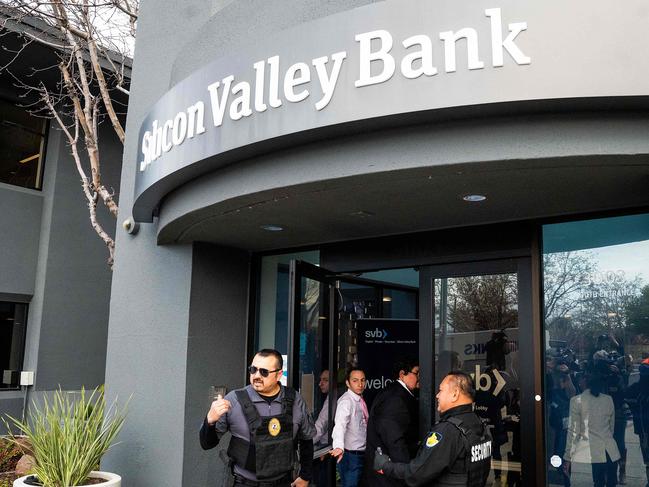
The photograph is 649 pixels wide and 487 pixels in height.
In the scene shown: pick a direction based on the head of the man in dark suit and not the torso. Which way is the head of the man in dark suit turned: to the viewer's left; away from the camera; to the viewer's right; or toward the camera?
to the viewer's right

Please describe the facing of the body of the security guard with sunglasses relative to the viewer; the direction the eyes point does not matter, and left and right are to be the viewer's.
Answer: facing the viewer

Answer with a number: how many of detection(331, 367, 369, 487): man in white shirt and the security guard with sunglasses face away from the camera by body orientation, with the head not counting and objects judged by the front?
0

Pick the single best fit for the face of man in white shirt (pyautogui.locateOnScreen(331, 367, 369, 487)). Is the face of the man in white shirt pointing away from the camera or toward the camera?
toward the camera

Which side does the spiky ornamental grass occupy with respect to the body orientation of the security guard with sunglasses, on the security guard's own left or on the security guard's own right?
on the security guard's own right

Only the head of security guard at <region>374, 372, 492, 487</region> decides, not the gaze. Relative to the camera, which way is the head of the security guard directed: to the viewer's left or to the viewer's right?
to the viewer's left

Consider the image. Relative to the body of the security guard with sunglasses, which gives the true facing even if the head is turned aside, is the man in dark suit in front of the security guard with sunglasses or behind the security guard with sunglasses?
behind

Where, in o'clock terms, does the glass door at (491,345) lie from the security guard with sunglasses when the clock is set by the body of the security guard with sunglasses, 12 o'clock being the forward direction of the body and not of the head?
The glass door is roughly at 8 o'clock from the security guard with sunglasses.

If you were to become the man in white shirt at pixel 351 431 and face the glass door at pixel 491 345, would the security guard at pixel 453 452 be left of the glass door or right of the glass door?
right

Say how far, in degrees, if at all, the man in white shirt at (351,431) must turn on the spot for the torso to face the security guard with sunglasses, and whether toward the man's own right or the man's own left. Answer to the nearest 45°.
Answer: approximately 45° to the man's own right
